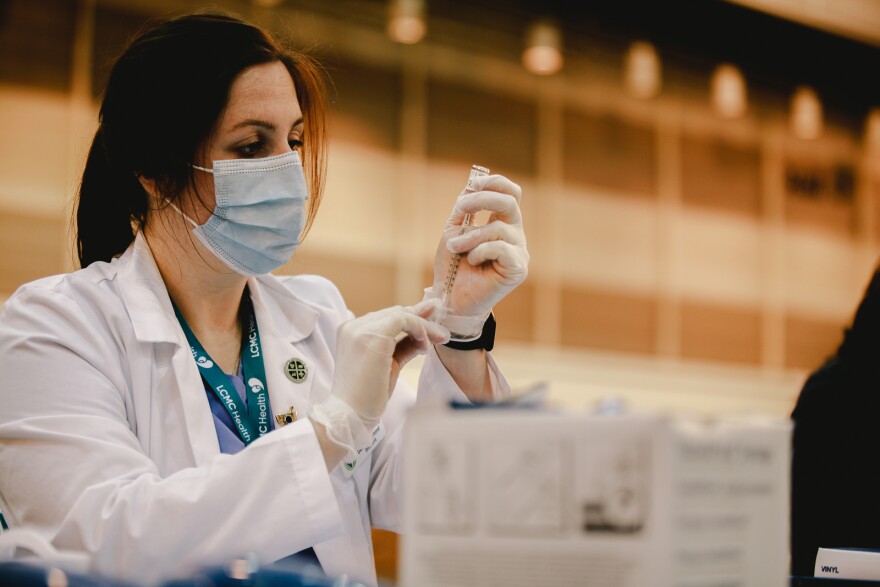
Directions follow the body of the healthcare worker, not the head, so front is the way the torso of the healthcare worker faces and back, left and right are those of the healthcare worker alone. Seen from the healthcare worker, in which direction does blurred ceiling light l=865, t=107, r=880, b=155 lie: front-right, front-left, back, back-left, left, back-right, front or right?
left

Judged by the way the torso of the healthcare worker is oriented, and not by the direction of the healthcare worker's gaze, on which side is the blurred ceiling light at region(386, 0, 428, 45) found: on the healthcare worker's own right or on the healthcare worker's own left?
on the healthcare worker's own left

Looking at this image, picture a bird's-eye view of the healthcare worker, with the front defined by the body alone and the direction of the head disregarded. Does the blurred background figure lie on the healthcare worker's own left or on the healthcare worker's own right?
on the healthcare worker's own left

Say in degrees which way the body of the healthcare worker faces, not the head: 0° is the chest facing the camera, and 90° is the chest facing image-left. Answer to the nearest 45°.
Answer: approximately 315°

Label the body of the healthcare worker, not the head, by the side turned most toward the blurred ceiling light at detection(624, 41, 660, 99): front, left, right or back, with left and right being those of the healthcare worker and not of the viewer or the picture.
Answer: left

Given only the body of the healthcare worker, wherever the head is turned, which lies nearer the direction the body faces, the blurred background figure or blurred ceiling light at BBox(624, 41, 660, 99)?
the blurred background figure

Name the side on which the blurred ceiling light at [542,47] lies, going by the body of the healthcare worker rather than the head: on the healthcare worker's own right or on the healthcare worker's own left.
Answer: on the healthcare worker's own left

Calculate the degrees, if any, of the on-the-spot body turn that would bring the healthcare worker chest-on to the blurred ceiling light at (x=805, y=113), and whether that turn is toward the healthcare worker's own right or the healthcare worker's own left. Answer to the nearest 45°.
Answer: approximately 90° to the healthcare worker's own left
